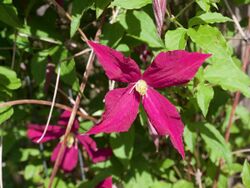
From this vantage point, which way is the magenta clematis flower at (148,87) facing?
toward the camera

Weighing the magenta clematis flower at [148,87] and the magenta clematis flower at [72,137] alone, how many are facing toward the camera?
2

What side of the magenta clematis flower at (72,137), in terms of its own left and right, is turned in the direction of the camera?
front
